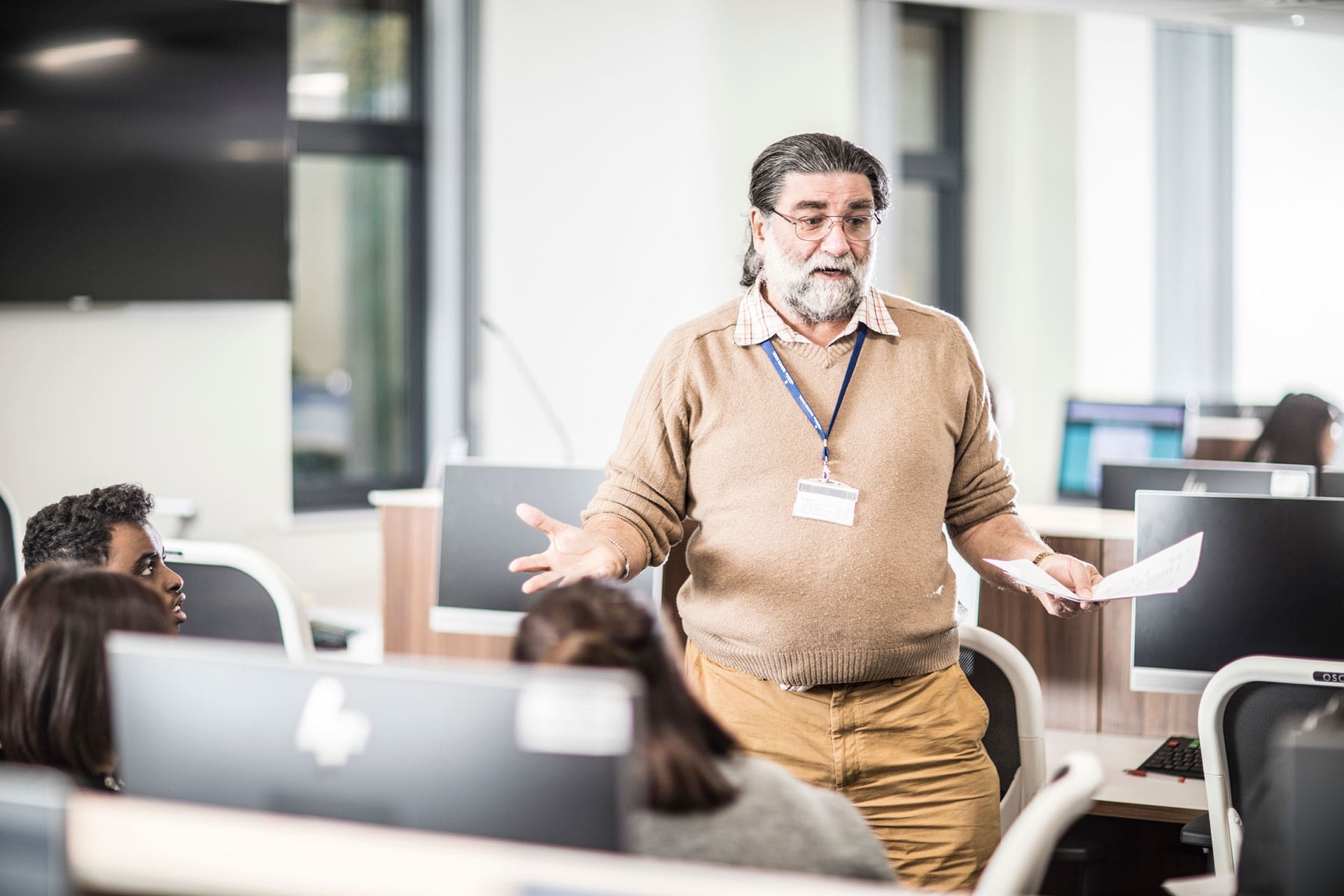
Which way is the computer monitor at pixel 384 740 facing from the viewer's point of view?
away from the camera

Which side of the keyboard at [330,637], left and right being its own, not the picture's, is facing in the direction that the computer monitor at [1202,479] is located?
left

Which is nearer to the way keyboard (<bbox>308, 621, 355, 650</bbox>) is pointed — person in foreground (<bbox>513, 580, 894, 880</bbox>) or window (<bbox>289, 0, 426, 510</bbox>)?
the person in foreground

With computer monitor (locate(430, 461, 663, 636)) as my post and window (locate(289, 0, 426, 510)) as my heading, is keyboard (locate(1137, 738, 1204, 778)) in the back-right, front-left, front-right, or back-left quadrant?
back-right

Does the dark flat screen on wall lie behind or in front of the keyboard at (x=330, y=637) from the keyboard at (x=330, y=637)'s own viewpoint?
behind

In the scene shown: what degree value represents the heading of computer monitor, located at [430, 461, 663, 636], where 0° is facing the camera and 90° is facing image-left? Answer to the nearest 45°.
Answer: approximately 0°

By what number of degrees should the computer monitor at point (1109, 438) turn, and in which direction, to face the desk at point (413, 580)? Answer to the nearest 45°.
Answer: approximately 45° to its right
